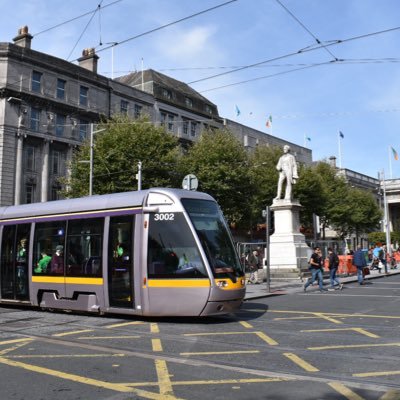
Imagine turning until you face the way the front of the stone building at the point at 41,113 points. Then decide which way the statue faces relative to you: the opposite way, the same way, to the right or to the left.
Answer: to the right

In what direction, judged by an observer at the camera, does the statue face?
facing the viewer and to the left of the viewer

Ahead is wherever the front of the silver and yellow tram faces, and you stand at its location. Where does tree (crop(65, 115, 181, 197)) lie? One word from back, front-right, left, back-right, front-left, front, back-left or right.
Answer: back-left

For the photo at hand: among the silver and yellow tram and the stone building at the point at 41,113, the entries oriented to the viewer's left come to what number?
0

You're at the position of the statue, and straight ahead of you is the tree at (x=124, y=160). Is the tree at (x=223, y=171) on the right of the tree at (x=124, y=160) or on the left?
right

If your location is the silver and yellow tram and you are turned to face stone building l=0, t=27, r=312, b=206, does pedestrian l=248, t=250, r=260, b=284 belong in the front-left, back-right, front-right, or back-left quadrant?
front-right

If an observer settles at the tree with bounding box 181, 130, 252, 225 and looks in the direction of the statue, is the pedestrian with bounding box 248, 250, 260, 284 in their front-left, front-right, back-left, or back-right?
front-right

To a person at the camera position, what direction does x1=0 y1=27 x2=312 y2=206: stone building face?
facing the viewer and to the right of the viewer

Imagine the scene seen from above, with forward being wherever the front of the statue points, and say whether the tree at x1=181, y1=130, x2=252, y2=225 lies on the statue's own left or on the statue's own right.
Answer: on the statue's own right

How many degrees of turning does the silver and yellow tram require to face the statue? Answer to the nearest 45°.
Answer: approximately 90° to its left

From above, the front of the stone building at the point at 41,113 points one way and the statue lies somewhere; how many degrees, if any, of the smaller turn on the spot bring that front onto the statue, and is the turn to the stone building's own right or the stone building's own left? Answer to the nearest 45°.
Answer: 0° — it already faces it

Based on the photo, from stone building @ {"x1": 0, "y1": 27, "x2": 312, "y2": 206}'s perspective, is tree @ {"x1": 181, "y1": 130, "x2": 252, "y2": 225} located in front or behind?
in front

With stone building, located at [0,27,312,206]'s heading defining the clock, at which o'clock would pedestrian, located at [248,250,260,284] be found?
The pedestrian is roughly at 12 o'clock from the stone building.

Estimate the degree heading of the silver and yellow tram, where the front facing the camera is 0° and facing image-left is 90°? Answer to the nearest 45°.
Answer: approximately 315°

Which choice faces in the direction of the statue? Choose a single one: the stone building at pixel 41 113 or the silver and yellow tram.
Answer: the stone building
